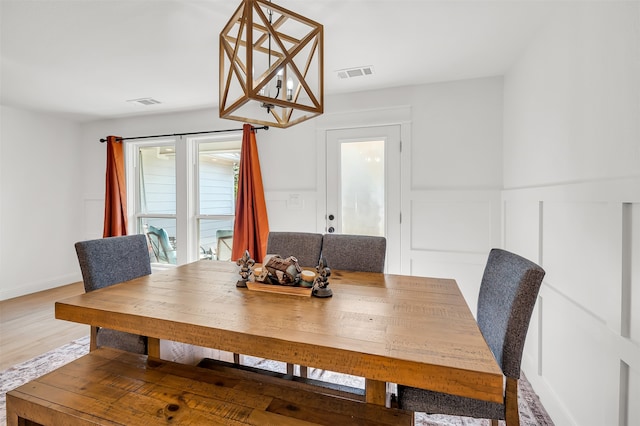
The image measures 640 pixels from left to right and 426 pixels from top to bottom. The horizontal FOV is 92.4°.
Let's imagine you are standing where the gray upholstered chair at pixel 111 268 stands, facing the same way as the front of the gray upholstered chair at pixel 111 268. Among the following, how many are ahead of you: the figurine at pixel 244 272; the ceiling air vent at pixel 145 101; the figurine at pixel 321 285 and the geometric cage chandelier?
3

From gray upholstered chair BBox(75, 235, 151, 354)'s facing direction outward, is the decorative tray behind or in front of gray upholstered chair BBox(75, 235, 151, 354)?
in front

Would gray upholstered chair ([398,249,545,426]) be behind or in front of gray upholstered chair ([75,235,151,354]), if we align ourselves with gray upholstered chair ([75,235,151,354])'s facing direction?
in front

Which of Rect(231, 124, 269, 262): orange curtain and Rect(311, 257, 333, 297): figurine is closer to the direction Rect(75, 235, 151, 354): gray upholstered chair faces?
the figurine

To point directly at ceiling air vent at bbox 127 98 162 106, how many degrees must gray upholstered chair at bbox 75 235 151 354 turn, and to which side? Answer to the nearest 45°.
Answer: approximately 135° to its left

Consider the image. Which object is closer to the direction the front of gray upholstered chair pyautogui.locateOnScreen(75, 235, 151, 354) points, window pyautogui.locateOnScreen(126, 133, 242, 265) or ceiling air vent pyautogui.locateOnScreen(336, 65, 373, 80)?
the ceiling air vent

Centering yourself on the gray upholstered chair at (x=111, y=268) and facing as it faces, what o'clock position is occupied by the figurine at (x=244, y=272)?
The figurine is roughly at 12 o'clock from the gray upholstered chair.

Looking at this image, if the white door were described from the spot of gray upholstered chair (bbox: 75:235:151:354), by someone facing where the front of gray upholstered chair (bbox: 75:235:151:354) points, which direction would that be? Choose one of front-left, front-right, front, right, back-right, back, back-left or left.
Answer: front-left

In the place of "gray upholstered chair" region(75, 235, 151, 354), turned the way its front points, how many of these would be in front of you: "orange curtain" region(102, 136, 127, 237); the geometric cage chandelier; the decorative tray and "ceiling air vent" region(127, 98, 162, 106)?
2

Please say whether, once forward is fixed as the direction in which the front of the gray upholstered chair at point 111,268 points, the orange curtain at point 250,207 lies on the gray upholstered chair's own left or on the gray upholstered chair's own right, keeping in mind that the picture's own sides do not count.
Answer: on the gray upholstered chair's own left

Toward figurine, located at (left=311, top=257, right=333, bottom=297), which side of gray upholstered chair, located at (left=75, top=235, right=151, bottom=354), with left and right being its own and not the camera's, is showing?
front
